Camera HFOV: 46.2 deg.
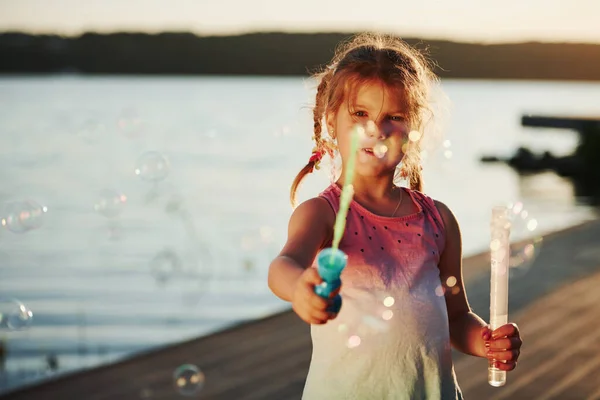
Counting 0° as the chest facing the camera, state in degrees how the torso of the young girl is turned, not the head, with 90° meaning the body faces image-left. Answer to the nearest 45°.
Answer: approximately 0°
